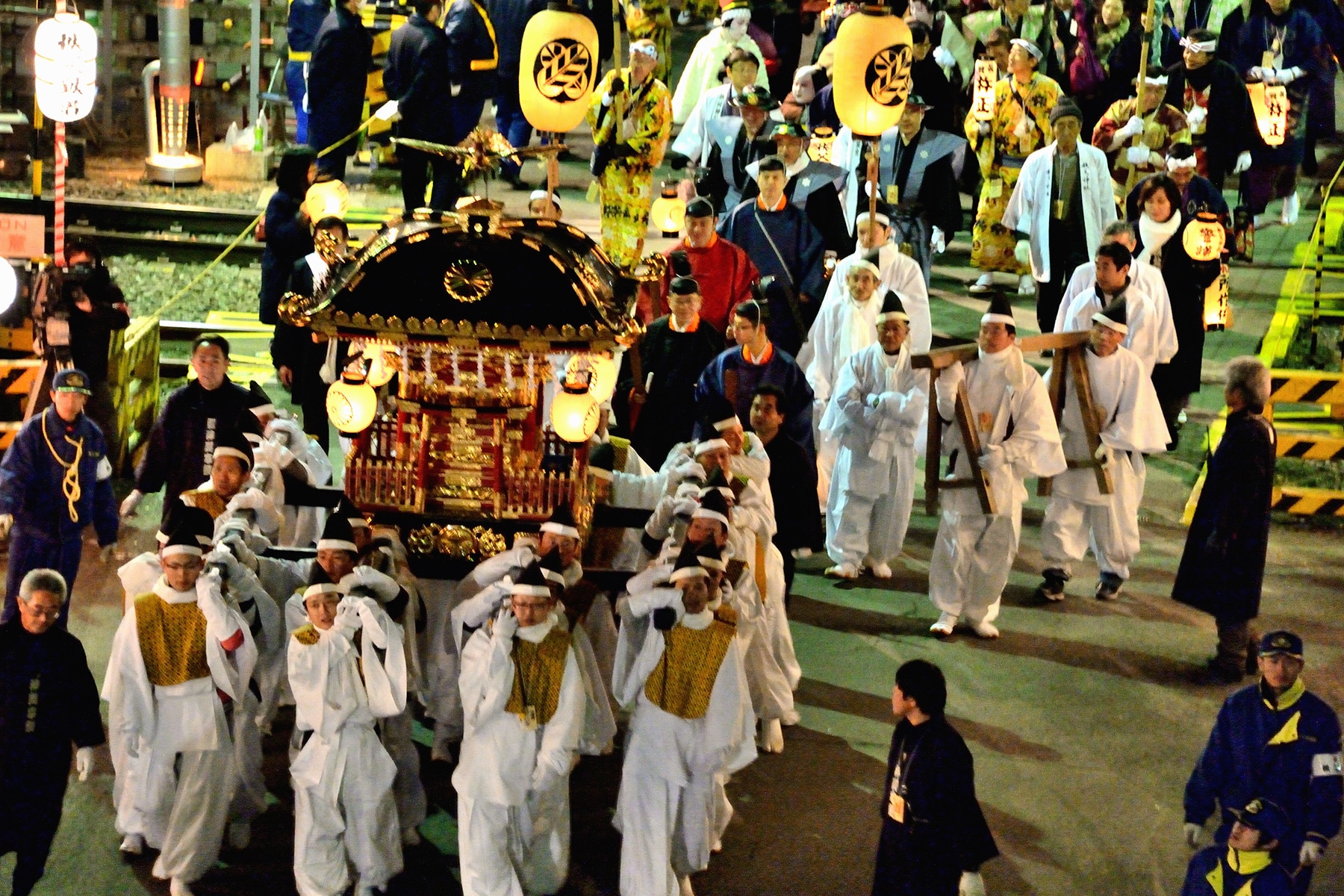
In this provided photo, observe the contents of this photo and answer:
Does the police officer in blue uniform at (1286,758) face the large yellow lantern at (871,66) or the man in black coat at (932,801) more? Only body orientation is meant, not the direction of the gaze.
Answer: the man in black coat

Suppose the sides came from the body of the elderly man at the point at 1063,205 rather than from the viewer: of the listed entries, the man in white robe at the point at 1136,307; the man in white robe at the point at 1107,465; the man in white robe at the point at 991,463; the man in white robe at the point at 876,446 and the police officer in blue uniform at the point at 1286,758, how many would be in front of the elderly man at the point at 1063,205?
5

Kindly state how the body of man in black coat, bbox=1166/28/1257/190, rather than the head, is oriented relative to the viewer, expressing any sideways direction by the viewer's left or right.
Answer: facing the viewer and to the left of the viewer

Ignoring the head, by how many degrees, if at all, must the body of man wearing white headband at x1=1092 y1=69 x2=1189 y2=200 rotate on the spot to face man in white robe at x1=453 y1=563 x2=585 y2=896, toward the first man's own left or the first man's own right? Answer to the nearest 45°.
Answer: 0° — they already face them

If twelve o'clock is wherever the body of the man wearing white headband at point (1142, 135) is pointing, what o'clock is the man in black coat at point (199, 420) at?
The man in black coat is roughly at 1 o'clock from the man wearing white headband.

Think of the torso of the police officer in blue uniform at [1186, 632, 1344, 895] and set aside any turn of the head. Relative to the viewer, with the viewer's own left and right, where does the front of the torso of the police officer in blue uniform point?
facing the viewer

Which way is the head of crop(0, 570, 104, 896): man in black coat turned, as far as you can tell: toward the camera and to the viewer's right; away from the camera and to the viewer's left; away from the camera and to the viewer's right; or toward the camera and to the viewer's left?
toward the camera and to the viewer's right

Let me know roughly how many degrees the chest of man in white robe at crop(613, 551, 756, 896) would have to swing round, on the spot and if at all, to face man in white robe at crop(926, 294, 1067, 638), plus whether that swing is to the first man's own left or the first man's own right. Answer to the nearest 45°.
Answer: approximately 135° to the first man's own left

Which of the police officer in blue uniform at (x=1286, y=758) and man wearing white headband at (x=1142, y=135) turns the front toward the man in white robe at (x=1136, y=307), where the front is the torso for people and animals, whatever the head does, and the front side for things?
the man wearing white headband

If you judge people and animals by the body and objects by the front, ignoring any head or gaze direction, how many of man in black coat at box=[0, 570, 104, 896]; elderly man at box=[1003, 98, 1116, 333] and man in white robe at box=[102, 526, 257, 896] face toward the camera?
3

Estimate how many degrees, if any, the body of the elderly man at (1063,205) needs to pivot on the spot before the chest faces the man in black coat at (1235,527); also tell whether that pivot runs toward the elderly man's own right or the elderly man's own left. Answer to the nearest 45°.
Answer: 0° — they already face them

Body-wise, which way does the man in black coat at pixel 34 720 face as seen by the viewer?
toward the camera

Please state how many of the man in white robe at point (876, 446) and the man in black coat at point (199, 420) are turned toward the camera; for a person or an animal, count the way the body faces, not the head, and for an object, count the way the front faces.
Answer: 2

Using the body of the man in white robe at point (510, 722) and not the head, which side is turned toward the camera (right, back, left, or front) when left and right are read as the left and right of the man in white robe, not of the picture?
front
